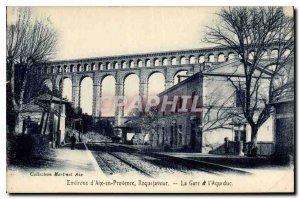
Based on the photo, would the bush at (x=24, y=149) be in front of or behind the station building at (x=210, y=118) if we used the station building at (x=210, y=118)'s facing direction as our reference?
in front

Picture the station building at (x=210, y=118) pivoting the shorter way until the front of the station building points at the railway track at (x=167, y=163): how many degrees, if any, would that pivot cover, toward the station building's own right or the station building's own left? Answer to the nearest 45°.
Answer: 0° — it already faces it

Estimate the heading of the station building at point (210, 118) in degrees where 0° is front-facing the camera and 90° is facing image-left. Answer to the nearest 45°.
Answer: approximately 45°
